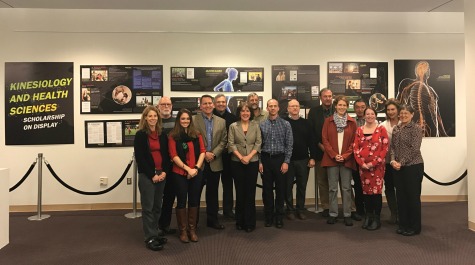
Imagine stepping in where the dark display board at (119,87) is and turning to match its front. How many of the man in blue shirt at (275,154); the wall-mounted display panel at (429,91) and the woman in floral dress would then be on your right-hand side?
0

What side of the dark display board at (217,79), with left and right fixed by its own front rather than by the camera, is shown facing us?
front

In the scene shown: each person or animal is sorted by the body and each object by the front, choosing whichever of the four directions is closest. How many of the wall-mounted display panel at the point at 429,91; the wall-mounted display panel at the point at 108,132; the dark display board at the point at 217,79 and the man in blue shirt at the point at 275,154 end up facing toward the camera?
4

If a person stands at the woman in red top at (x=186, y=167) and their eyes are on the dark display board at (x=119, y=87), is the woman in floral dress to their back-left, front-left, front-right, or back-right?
back-right

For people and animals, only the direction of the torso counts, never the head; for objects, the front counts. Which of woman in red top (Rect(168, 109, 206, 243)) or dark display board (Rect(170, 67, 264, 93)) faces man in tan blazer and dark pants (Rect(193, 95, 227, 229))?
the dark display board

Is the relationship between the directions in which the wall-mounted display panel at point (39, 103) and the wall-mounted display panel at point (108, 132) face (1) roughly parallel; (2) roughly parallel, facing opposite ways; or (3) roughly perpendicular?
roughly parallel

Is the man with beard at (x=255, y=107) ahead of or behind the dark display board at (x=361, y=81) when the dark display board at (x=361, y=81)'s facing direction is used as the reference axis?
ahead

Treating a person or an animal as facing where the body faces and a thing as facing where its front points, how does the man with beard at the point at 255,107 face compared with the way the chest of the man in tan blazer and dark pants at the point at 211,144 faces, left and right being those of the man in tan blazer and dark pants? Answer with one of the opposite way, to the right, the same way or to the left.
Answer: the same way

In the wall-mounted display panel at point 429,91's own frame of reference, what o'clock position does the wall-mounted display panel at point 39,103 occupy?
the wall-mounted display panel at point 39,103 is roughly at 2 o'clock from the wall-mounted display panel at point 429,91.

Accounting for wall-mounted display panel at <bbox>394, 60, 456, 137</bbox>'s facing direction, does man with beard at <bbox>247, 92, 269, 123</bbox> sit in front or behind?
in front

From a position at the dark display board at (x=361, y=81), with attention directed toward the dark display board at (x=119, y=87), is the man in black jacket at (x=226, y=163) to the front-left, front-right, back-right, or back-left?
front-left

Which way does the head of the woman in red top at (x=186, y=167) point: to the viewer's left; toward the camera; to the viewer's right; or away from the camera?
toward the camera

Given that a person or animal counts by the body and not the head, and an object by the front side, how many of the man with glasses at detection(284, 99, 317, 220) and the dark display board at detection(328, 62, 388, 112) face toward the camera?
2

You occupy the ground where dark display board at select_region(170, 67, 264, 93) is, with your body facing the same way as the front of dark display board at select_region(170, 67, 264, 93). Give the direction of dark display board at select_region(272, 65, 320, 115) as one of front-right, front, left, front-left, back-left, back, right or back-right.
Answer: left

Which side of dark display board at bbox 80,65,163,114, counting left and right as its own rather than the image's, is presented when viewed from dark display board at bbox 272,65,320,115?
left

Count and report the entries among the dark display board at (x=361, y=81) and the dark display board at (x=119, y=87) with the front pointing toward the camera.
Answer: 2

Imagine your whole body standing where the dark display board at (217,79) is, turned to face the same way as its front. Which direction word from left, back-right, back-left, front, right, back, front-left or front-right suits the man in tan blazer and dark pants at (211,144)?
front

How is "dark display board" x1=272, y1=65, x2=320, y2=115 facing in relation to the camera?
toward the camera
